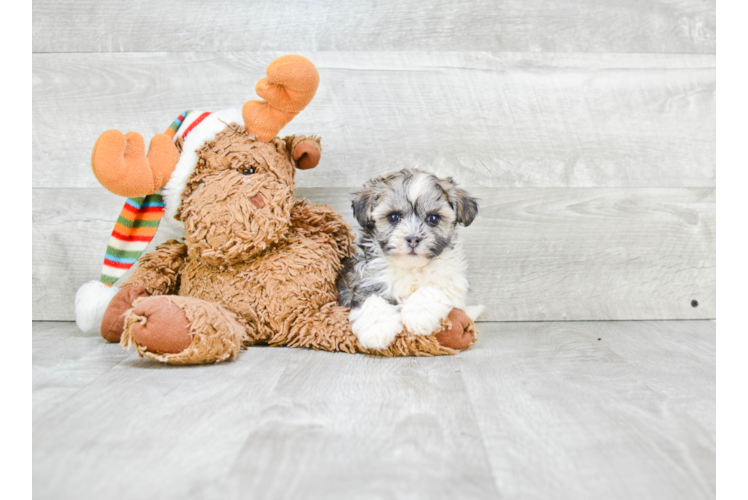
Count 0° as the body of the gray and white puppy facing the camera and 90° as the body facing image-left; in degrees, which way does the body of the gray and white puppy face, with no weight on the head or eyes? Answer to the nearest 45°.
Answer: approximately 0°
